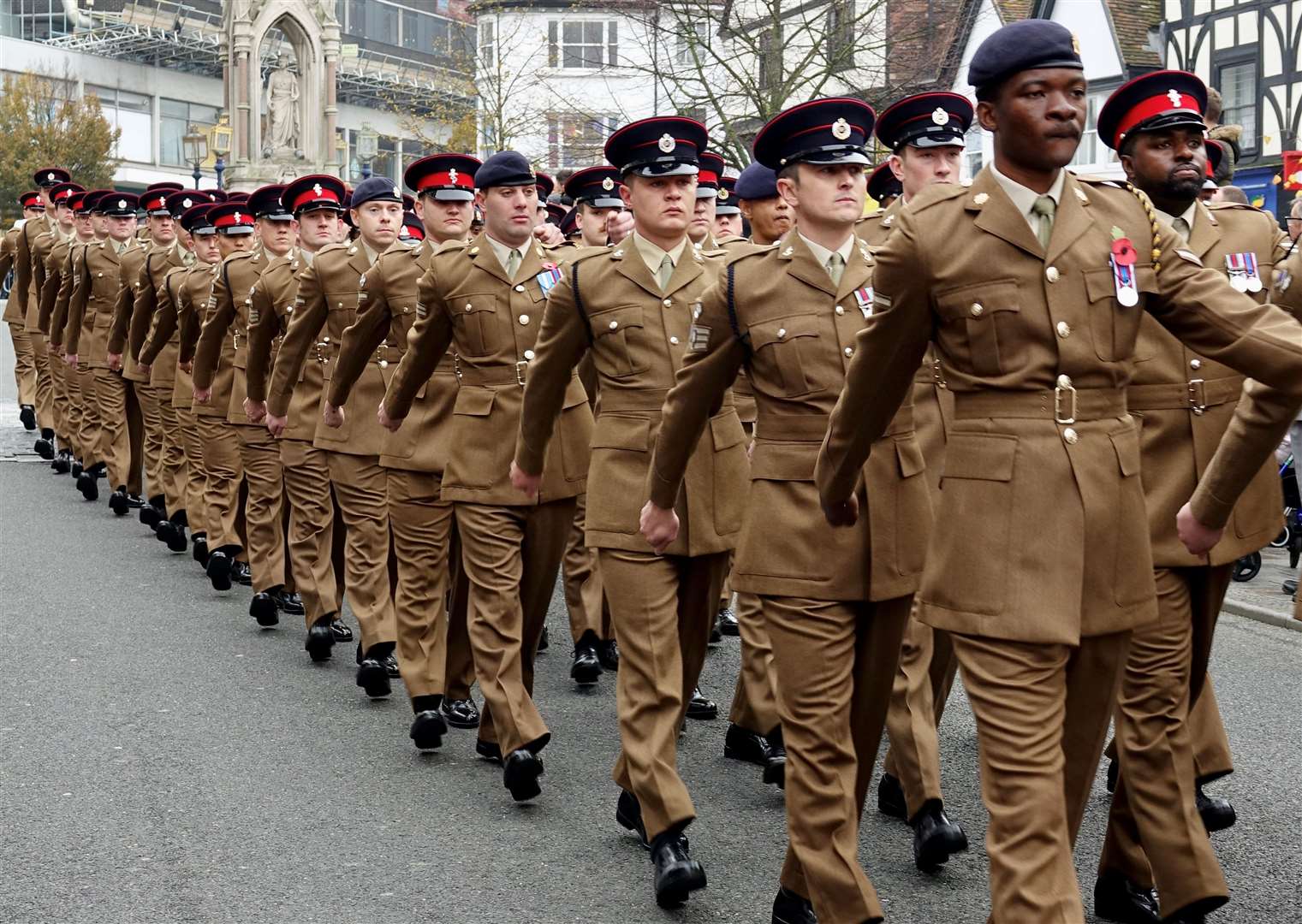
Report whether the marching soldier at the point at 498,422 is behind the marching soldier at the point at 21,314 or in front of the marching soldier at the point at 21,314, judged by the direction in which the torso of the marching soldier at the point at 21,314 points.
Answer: in front

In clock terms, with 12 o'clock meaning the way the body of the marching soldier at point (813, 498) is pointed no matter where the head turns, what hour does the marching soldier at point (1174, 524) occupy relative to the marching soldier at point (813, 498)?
the marching soldier at point (1174, 524) is roughly at 10 o'clock from the marching soldier at point (813, 498).

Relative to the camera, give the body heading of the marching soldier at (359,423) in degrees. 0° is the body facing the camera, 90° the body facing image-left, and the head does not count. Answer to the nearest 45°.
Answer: approximately 0°

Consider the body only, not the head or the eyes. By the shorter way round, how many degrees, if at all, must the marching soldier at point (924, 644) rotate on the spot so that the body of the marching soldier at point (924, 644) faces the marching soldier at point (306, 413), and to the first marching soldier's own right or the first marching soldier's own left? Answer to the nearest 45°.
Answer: approximately 180°

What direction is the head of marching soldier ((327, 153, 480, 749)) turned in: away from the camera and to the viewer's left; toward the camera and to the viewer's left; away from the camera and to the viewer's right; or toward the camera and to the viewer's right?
toward the camera and to the viewer's right

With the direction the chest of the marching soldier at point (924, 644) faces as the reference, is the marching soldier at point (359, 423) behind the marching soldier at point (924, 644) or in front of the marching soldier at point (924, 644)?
behind

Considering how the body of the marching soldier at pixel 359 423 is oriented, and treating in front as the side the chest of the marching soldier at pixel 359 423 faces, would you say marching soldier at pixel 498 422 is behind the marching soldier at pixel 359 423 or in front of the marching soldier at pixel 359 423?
in front

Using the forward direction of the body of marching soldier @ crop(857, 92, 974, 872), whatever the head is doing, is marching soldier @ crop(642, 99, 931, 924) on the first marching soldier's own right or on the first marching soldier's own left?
on the first marching soldier's own right

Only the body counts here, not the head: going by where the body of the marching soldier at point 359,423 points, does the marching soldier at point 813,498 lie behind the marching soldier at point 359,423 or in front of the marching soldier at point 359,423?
in front

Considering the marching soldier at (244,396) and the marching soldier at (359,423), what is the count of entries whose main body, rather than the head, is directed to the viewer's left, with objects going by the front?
0

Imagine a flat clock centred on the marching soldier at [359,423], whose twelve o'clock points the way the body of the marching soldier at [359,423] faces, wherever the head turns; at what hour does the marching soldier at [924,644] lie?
the marching soldier at [924,644] is roughly at 11 o'clock from the marching soldier at [359,423].

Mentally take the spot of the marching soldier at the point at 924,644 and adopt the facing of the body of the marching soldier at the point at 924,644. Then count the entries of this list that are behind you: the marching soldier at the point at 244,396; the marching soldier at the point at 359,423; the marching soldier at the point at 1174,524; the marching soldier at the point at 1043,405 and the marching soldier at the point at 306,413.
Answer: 3

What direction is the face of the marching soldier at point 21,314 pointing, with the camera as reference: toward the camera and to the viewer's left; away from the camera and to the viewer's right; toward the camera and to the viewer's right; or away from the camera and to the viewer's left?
toward the camera and to the viewer's right

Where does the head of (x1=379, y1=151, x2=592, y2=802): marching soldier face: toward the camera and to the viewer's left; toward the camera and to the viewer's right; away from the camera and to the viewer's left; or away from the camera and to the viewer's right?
toward the camera and to the viewer's right
